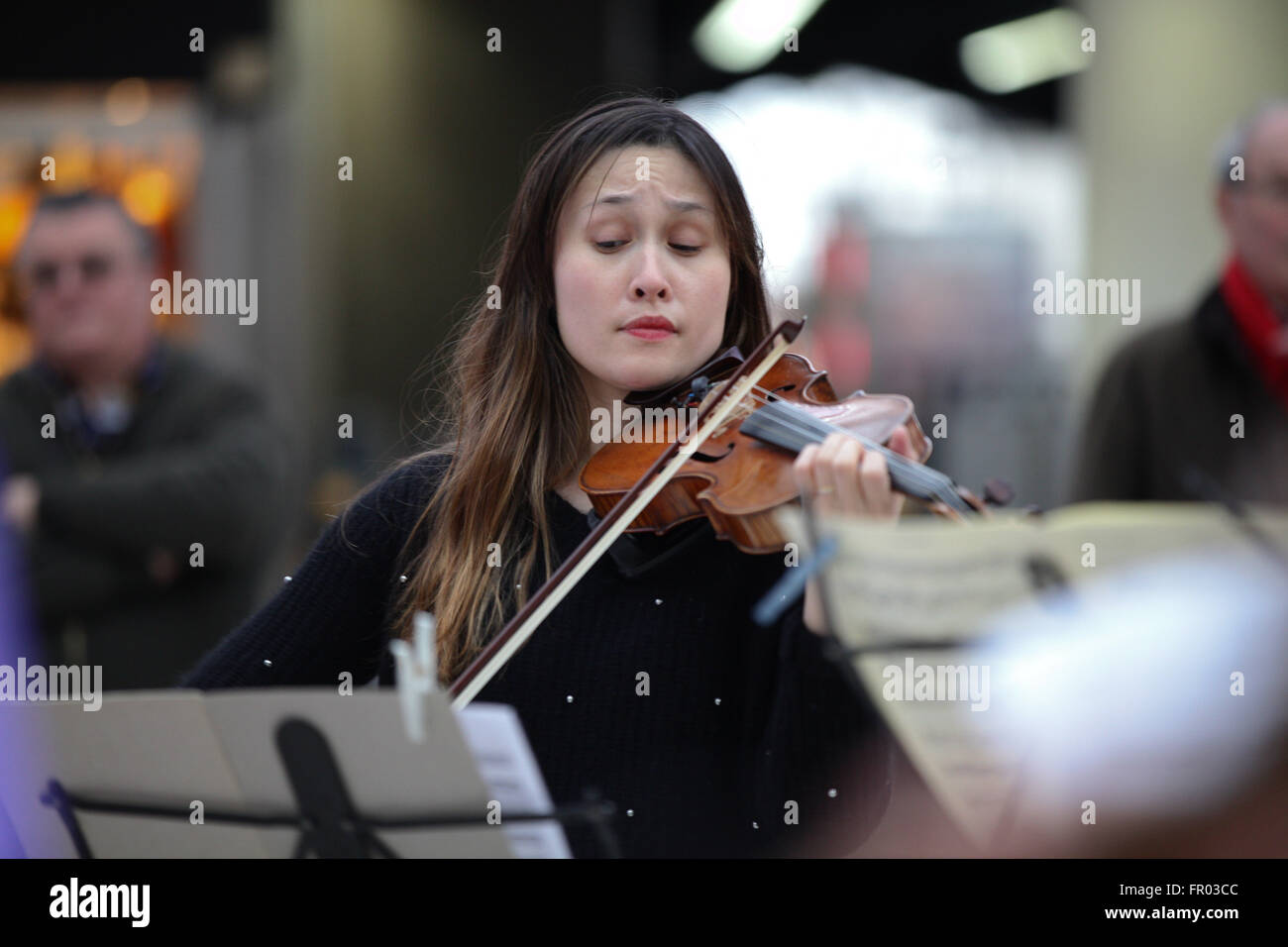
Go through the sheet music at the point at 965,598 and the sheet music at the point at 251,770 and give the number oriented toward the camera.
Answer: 1

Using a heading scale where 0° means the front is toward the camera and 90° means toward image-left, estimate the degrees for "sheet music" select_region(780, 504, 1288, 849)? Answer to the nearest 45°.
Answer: approximately 0°

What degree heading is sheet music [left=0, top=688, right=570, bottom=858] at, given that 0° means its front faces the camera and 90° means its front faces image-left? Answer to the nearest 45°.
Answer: approximately 180°

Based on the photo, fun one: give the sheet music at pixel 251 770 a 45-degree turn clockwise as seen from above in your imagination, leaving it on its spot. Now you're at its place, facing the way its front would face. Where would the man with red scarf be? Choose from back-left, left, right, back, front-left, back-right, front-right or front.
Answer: front

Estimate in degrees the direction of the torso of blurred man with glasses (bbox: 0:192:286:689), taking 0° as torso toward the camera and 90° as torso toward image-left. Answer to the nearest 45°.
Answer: approximately 45°

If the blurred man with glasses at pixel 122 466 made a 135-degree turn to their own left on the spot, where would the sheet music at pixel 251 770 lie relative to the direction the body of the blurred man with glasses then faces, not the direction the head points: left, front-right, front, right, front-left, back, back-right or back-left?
right
